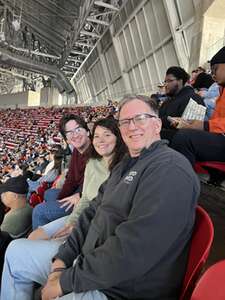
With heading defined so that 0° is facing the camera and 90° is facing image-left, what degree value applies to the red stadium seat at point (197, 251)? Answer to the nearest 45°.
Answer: approximately 90°

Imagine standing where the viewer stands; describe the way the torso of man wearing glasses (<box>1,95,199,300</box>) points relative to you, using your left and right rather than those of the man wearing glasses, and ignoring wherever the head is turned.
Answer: facing the viewer and to the left of the viewer

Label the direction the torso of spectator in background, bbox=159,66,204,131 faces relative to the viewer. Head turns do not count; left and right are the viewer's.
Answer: facing to the left of the viewer

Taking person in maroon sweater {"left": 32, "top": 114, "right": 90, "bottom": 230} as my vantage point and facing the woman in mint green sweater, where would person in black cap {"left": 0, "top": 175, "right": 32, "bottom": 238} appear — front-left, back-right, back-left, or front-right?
back-right

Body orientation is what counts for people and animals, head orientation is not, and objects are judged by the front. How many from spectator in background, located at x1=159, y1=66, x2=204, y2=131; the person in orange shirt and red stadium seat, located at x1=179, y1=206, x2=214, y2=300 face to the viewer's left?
3
